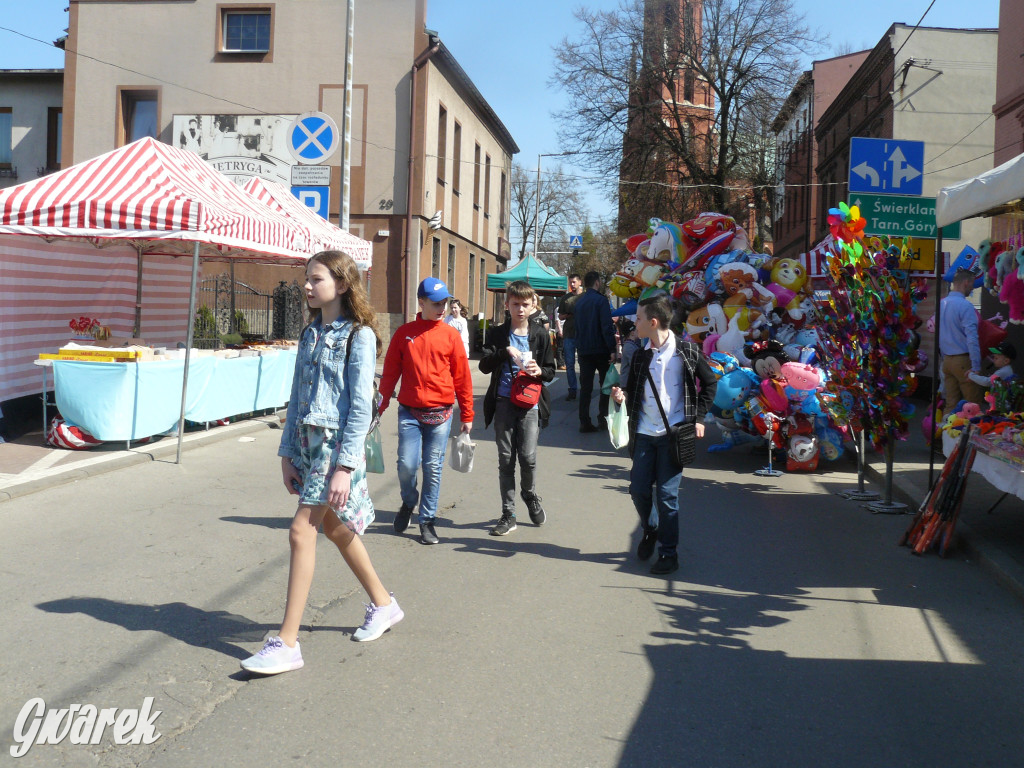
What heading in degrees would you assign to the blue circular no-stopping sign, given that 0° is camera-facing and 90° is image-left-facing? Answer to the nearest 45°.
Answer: approximately 0°

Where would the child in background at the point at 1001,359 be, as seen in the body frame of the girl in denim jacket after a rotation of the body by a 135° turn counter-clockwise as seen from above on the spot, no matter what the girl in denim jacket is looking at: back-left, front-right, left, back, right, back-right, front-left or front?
front-left

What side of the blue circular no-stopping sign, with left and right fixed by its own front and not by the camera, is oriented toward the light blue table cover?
front

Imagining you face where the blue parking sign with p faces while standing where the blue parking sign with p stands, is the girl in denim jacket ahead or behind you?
ahead

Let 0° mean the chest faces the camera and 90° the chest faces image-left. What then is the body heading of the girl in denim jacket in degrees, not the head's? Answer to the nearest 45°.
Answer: approximately 45°

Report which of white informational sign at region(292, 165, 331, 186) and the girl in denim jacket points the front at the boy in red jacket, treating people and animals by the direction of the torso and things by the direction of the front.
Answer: the white informational sign

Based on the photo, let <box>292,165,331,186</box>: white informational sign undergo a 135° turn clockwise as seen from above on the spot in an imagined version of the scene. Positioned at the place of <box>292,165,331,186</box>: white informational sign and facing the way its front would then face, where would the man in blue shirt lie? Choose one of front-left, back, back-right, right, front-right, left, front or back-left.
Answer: back

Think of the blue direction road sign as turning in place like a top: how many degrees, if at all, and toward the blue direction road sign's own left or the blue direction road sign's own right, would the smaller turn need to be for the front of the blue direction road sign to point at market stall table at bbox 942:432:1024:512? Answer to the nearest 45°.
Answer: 0° — it already faces it

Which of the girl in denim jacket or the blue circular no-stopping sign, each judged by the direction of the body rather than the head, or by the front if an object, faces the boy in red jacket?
the blue circular no-stopping sign
